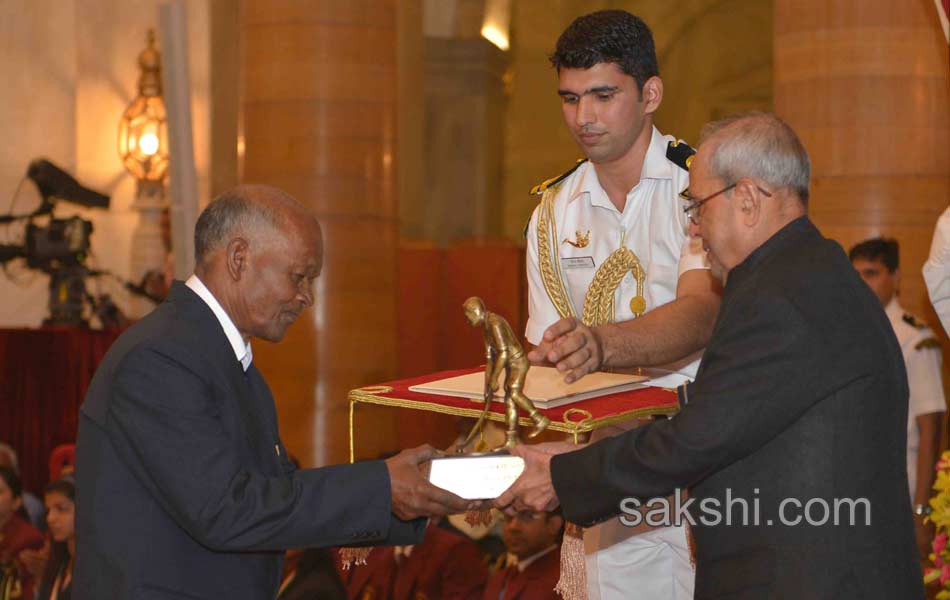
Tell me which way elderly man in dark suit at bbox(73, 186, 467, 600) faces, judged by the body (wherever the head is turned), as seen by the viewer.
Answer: to the viewer's right

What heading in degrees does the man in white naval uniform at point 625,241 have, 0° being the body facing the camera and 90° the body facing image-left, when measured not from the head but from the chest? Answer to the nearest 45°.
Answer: approximately 45°

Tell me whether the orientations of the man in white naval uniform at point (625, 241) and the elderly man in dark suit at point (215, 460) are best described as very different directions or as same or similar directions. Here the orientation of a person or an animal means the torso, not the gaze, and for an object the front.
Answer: very different directions

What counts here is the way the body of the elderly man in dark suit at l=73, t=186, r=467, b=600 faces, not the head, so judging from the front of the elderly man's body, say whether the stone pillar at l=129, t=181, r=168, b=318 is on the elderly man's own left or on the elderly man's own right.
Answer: on the elderly man's own left

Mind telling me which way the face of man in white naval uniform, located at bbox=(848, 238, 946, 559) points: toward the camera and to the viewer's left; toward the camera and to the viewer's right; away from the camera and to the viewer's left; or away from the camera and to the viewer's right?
toward the camera and to the viewer's left

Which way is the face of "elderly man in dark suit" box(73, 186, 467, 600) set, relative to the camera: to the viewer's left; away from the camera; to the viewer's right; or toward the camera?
to the viewer's right

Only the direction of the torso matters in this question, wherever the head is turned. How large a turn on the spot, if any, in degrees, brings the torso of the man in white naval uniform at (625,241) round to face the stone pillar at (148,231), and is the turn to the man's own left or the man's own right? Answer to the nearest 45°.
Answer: approximately 90° to the man's own right

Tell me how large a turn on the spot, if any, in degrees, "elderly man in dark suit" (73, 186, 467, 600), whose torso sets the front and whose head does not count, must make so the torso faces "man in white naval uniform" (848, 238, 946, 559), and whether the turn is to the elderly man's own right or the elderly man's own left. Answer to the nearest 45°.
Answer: approximately 45° to the elderly man's own left
